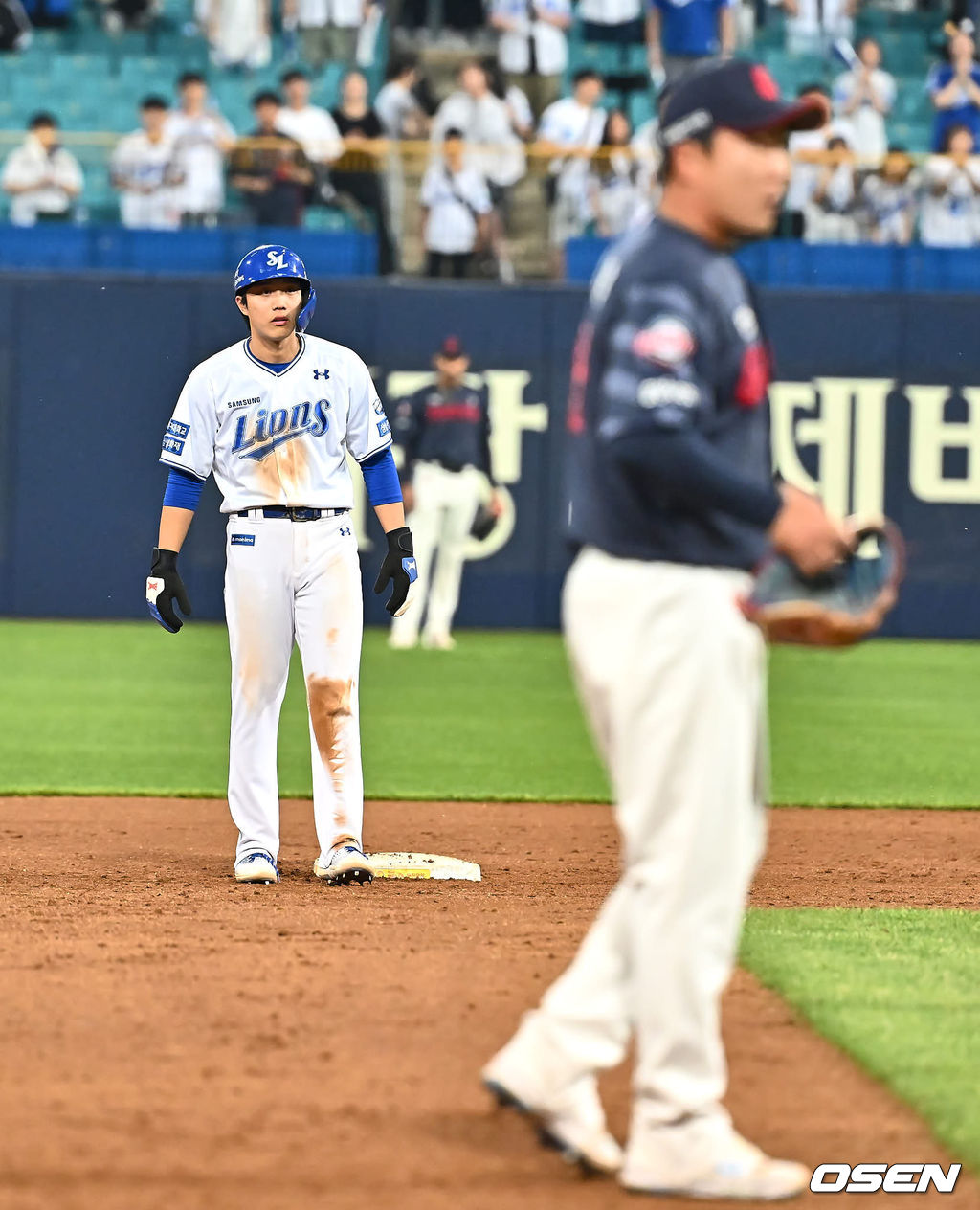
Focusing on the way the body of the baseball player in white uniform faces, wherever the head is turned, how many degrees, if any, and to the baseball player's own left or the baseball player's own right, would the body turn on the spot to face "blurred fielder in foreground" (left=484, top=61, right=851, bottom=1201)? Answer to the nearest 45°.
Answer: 0° — they already face them

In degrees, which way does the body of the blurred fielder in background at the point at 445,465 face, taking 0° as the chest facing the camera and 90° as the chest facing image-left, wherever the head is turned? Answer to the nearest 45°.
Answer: approximately 0°

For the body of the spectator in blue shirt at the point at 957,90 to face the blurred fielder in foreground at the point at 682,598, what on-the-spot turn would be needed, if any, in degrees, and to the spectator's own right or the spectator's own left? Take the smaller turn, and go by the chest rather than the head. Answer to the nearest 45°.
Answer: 0° — they already face them

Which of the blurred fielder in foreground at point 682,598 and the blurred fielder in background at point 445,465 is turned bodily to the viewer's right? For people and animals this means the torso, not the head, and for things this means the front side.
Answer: the blurred fielder in foreground at point 682,598

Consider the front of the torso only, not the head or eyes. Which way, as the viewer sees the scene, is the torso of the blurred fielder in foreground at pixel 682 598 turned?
to the viewer's right

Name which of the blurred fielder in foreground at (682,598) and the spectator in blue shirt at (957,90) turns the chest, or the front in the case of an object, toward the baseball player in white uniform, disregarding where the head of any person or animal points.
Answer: the spectator in blue shirt
